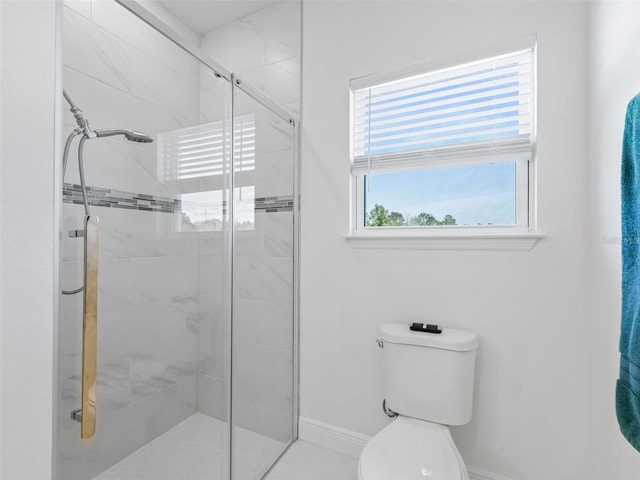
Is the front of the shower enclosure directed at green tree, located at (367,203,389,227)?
no

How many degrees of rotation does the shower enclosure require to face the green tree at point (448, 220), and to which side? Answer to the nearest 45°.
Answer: approximately 45° to its left

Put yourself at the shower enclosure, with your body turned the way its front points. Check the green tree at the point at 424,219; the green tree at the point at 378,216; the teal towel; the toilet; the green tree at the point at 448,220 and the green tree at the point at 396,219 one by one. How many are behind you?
0

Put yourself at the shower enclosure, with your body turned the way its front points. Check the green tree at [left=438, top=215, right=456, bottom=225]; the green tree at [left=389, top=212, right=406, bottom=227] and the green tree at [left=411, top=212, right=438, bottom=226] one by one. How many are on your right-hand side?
0

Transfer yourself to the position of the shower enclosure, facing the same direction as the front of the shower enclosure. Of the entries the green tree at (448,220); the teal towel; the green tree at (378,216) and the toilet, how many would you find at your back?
0

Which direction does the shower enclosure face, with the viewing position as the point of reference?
facing the viewer and to the right of the viewer

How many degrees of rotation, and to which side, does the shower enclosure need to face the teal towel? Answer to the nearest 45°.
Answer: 0° — it already faces it

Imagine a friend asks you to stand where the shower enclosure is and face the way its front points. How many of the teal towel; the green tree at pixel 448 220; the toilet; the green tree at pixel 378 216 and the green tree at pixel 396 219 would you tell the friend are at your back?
0

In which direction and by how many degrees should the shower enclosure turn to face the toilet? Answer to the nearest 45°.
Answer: approximately 45° to its left

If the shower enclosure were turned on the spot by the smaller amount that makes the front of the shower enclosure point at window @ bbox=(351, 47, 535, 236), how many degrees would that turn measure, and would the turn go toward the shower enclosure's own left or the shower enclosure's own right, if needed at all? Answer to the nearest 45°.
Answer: approximately 45° to the shower enclosure's own left

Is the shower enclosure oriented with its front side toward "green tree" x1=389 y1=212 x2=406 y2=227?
no
